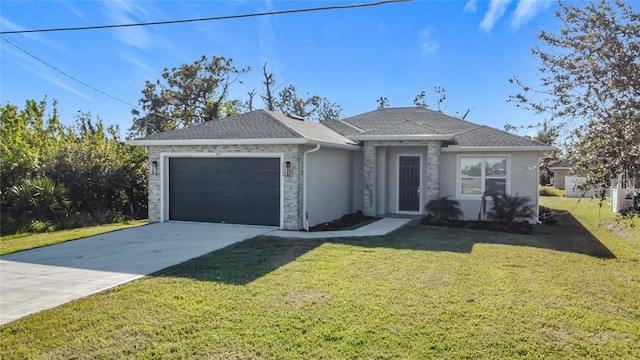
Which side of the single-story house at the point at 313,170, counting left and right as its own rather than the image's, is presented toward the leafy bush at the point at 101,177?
right

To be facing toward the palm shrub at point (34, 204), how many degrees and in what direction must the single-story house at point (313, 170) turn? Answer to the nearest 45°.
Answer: approximately 90° to its right

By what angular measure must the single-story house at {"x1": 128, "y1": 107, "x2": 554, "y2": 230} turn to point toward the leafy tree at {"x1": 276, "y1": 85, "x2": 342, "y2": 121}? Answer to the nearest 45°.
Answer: approximately 180°

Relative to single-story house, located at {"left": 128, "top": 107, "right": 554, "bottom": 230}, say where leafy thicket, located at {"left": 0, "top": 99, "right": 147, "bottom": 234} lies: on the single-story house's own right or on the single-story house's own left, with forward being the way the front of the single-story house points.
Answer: on the single-story house's own right

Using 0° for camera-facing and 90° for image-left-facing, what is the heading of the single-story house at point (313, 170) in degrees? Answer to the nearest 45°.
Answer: approximately 0°

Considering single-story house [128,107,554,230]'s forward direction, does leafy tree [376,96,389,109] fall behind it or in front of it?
behind
